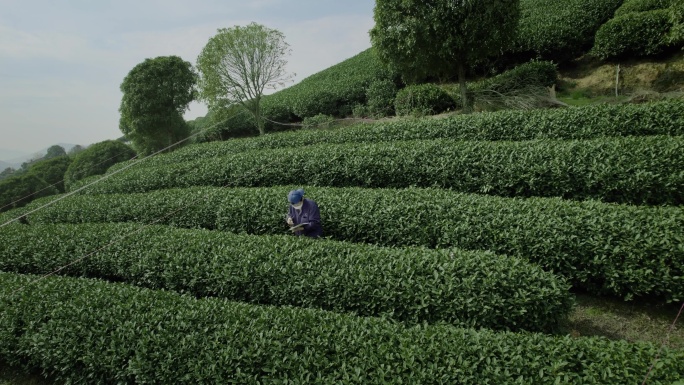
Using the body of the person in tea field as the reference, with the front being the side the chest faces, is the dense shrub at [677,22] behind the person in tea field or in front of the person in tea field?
behind

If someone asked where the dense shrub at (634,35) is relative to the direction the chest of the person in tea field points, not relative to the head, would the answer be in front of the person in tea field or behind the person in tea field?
behind

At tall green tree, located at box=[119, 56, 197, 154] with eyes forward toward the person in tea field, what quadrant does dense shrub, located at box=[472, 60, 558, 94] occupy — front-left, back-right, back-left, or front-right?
front-left

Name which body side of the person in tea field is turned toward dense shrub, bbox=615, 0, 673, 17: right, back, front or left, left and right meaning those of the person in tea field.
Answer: back

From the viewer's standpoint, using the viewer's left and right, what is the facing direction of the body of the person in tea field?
facing the viewer and to the left of the viewer

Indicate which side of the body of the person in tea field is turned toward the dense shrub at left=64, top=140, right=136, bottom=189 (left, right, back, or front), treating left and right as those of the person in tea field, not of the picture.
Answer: right

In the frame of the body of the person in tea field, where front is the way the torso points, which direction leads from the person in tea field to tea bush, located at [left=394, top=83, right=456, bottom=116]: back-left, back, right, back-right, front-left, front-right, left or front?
back
